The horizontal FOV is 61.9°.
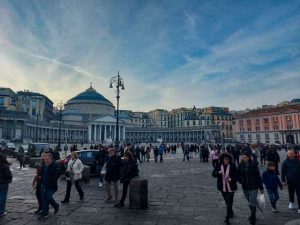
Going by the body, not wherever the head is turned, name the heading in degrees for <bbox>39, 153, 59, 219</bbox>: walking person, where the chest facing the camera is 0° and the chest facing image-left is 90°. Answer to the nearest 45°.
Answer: approximately 45°

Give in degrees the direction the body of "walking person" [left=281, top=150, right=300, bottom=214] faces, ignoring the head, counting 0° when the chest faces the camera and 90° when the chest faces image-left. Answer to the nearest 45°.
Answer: approximately 0°

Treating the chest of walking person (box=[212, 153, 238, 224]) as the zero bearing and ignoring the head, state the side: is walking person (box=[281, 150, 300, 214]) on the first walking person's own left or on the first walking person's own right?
on the first walking person's own left

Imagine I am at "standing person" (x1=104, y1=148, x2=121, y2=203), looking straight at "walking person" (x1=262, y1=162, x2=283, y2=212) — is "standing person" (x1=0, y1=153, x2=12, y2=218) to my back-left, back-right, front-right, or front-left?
back-right

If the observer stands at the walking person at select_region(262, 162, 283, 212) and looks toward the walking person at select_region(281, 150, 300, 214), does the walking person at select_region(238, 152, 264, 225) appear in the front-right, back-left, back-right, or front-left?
back-right

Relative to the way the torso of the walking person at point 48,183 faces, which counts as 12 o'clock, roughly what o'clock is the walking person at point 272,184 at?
the walking person at point 272,184 is roughly at 8 o'clock from the walking person at point 48,183.

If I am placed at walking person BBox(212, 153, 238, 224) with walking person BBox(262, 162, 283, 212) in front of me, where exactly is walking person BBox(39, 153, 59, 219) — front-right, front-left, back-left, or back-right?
back-left

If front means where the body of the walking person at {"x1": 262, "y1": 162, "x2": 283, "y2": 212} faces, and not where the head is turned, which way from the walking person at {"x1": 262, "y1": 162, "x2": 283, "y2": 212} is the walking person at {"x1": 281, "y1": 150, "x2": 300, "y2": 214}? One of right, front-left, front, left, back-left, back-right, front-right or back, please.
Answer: left
